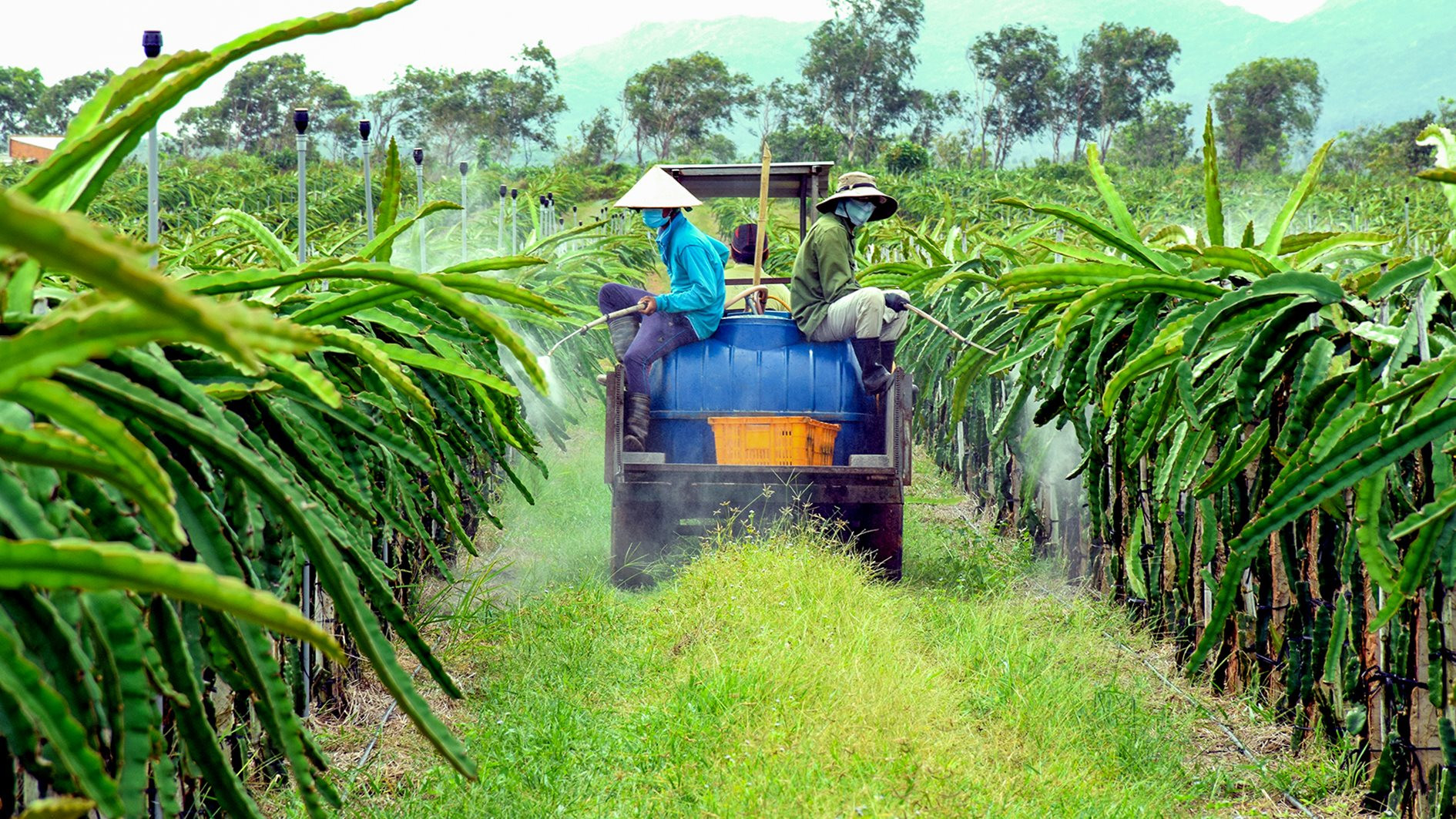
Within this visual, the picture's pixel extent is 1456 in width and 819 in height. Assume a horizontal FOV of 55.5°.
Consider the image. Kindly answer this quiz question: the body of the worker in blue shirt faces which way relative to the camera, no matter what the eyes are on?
to the viewer's left

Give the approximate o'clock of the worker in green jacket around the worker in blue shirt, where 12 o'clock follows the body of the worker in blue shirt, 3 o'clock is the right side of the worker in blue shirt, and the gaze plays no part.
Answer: The worker in green jacket is roughly at 6 o'clock from the worker in blue shirt.
